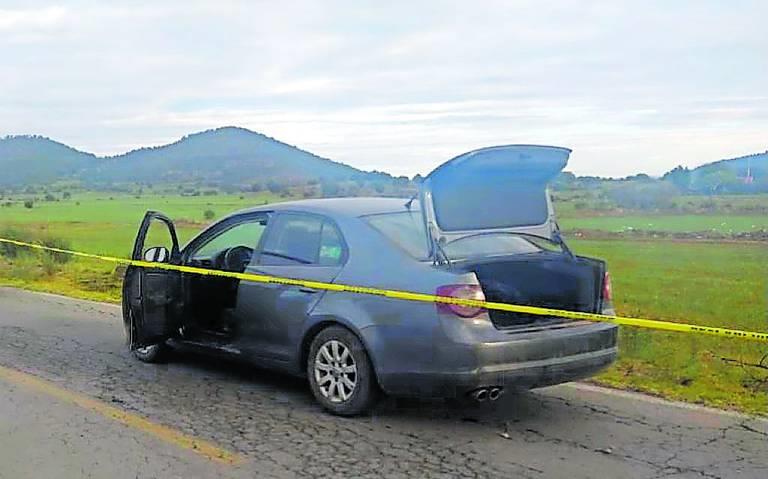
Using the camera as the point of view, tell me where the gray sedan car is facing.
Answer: facing away from the viewer and to the left of the viewer
